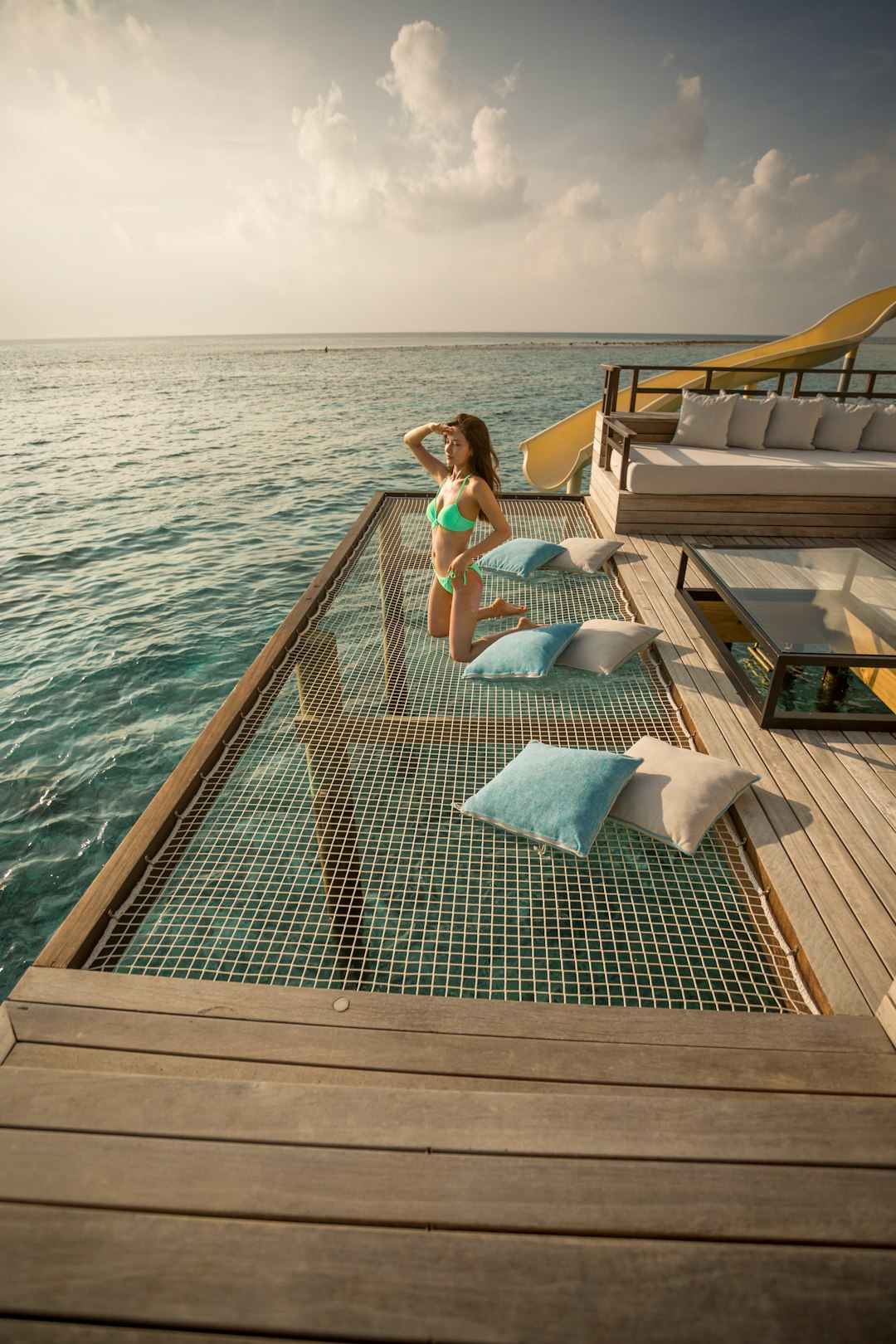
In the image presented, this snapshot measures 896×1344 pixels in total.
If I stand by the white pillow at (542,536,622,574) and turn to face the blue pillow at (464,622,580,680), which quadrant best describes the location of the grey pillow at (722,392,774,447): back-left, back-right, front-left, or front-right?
back-left

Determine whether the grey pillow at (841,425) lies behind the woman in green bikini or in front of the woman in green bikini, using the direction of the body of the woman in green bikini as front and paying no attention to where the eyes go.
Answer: behind

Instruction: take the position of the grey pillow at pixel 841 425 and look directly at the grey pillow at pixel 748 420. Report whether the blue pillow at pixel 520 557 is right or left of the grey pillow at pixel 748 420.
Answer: left

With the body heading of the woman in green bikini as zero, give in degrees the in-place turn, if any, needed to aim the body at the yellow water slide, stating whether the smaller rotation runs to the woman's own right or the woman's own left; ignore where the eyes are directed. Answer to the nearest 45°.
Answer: approximately 180°

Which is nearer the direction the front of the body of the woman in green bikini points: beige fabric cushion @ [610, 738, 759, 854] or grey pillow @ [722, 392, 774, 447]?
the beige fabric cushion

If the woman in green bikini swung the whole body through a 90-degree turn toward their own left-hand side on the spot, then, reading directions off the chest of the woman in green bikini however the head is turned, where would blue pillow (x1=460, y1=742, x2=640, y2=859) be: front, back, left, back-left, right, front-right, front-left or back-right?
front-right

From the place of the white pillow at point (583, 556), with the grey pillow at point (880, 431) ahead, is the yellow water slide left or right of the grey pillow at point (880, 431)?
left

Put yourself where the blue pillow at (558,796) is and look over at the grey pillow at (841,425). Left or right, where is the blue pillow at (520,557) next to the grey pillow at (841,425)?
left

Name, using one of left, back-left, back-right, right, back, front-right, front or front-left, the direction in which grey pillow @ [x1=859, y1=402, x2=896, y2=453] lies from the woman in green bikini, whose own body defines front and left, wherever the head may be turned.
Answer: back

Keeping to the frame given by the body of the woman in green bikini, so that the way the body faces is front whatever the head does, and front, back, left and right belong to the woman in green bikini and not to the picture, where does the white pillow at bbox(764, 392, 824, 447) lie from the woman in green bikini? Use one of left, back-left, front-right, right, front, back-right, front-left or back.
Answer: back

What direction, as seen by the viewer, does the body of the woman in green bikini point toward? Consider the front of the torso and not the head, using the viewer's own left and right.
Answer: facing the viewer and to the left of the viewer

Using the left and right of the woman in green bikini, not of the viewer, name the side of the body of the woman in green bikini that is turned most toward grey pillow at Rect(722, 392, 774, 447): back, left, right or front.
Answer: back
